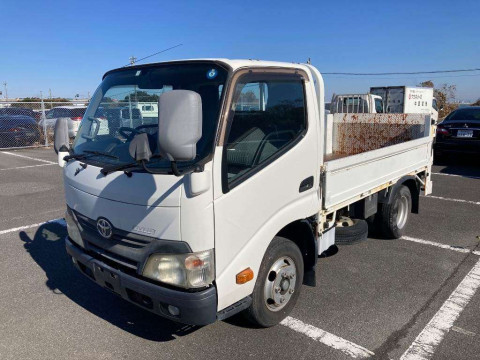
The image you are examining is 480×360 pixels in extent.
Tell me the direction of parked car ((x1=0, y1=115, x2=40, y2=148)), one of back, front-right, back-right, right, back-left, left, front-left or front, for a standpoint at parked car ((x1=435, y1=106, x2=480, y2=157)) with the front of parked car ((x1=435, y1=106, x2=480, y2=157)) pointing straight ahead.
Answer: left

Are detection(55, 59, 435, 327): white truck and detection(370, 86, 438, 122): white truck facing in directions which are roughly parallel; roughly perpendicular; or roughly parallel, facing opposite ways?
roughly parallel, facing opposite ways

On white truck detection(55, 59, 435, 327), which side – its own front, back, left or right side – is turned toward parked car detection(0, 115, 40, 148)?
right

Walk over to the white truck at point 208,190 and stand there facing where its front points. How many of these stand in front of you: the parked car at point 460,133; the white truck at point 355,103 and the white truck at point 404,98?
0

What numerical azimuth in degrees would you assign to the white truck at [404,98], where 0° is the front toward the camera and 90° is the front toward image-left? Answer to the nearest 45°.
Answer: approximately 225°

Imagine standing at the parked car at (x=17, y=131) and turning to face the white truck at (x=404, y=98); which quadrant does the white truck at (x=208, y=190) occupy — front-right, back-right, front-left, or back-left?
front-right

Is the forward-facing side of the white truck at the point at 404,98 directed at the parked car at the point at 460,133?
no

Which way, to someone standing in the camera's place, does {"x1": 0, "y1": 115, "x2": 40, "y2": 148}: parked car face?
facing away from the viewer and to the left of the viewer

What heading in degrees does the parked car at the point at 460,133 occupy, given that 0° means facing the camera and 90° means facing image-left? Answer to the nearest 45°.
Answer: approximately 180°

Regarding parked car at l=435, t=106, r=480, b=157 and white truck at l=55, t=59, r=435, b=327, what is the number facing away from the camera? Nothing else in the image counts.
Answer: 1

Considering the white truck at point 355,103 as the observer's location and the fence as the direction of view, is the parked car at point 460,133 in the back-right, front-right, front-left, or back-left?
back-left

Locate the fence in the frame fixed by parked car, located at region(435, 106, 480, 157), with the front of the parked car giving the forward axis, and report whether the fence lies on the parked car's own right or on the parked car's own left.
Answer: on the parked car's own left

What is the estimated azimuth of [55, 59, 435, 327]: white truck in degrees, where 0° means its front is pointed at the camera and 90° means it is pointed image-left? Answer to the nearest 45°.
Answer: approximately 45°

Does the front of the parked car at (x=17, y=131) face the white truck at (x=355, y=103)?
no
